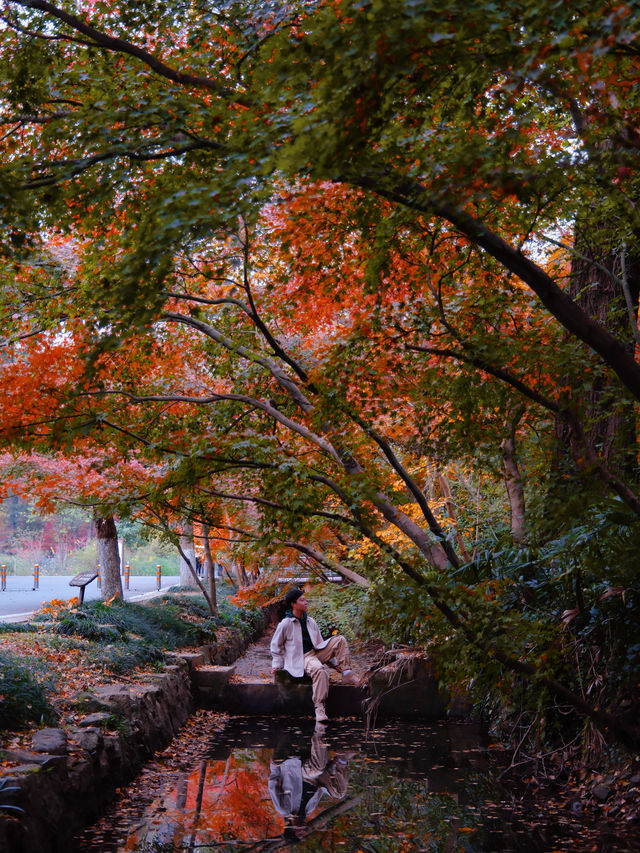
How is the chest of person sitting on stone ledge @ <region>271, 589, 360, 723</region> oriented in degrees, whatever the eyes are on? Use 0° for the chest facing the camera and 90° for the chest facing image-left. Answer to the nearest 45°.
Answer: approximately 315°

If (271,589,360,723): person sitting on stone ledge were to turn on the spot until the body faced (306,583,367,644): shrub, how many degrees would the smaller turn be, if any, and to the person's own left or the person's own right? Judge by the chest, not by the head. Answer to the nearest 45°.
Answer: approximately 135° to the person's own left

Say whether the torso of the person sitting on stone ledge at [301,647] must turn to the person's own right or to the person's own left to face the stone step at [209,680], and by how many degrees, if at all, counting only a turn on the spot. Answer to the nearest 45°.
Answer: approximately 135° to the person's own right

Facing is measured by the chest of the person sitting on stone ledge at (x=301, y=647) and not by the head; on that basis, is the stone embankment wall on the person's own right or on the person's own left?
on the person's own right

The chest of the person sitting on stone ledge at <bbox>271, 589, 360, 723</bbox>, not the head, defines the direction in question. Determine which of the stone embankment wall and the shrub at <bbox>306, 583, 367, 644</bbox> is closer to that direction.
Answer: the stone embankment wall
